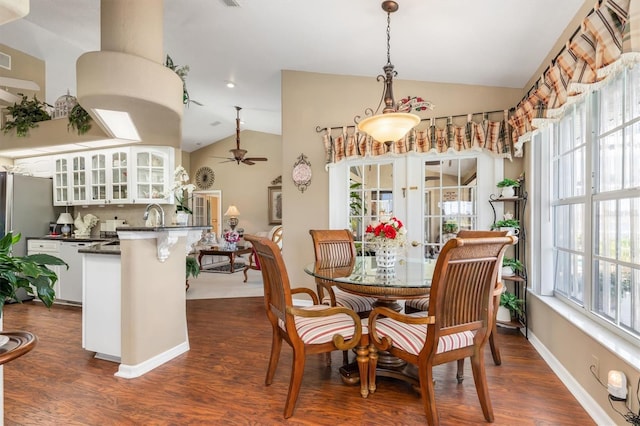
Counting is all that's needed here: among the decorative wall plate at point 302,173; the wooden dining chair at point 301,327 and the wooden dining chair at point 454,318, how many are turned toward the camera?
1

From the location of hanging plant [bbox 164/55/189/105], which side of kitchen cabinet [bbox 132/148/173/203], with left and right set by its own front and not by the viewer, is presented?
front

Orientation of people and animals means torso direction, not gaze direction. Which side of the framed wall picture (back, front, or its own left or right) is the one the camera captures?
front

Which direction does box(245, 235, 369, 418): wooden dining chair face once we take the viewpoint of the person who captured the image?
facing away from the viewer and to the right of the viewer

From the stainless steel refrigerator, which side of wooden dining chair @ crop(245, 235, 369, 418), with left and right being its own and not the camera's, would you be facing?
left

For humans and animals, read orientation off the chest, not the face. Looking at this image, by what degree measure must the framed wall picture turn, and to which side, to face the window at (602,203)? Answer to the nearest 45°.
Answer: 0° — it already faces it

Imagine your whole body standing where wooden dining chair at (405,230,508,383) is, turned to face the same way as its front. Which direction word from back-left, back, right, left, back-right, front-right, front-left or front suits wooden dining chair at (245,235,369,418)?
front

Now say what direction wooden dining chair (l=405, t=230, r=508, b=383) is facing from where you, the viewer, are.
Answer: facing the viewer and to the left of the viewer

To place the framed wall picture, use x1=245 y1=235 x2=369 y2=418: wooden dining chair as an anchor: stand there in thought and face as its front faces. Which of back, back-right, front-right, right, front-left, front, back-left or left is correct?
front-left

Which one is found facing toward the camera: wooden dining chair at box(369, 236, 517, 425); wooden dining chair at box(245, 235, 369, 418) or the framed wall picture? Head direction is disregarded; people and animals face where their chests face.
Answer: the framed wall picture

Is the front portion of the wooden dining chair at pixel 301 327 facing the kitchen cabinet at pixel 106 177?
no

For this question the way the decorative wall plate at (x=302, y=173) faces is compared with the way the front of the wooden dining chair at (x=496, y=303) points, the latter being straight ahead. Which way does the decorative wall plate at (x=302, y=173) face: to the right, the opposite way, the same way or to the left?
to the left

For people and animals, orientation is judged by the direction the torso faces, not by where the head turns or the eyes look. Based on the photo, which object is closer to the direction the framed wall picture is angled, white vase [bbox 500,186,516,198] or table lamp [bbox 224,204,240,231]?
the white vase

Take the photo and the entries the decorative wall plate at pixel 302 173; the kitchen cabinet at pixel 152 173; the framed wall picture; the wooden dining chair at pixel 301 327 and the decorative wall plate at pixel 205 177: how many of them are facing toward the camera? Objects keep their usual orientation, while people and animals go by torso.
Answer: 4

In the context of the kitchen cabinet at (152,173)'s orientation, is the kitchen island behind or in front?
in front

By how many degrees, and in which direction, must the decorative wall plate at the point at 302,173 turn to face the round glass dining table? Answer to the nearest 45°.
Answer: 0° — it already faces it

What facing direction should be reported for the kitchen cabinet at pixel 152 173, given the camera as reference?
facing the viewer
